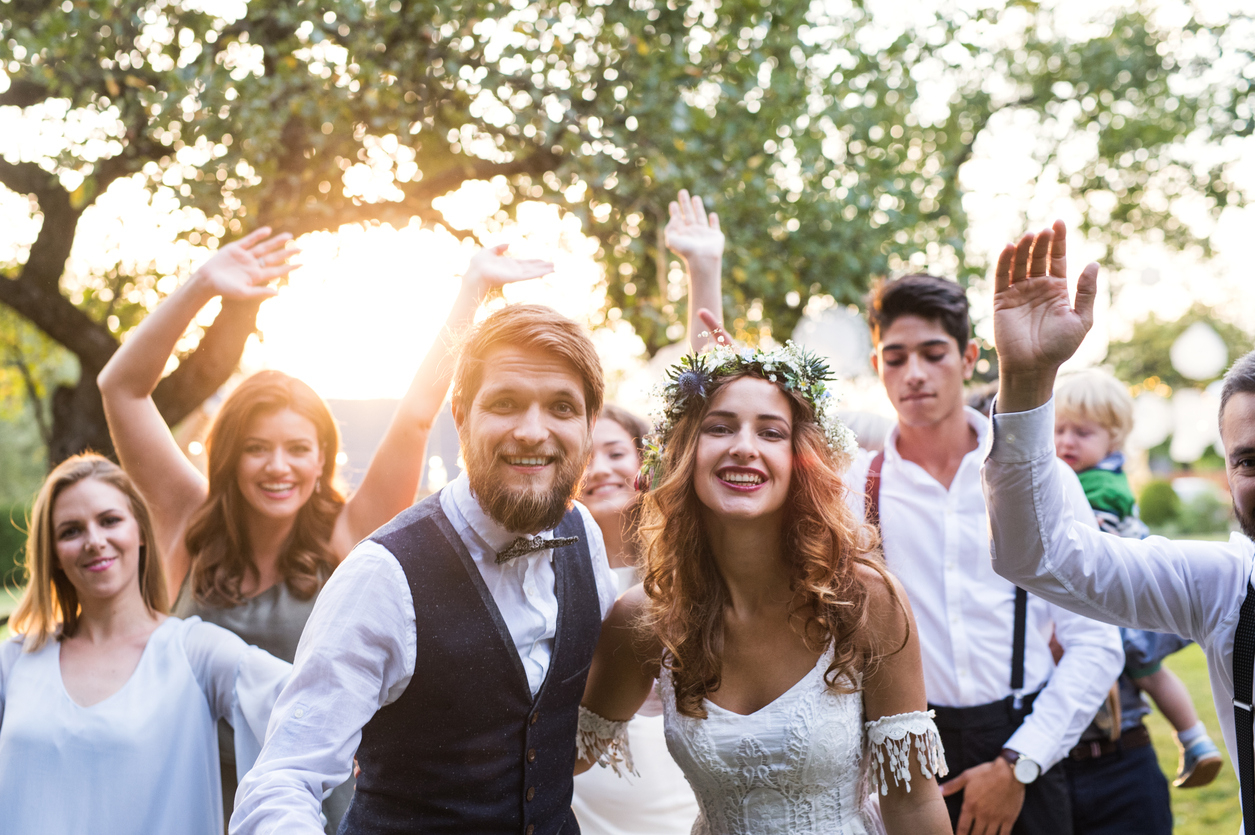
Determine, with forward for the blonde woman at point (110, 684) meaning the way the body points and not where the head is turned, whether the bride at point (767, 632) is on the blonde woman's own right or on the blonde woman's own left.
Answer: on the blonde woman's own left

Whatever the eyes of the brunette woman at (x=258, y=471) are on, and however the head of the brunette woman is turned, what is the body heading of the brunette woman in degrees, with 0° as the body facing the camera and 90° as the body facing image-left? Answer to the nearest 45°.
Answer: approximately 0°

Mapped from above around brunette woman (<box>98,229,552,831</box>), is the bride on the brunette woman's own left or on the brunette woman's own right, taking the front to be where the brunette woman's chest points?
on the brunette woman's own left

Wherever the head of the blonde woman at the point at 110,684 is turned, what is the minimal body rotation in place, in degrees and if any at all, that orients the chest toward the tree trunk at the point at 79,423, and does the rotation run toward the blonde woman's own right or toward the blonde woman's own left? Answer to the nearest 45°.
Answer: approximately 180°

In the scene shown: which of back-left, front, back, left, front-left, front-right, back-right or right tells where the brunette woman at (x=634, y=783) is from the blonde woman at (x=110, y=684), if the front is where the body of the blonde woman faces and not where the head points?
left

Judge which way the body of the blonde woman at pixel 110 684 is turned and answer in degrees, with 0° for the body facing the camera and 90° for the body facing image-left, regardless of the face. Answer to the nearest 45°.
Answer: approximately 0°

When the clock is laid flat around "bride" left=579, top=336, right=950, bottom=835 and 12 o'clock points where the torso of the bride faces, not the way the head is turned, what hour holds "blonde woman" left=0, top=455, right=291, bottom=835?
The blonde woman is roughly at 3 o'clock from the bride.
